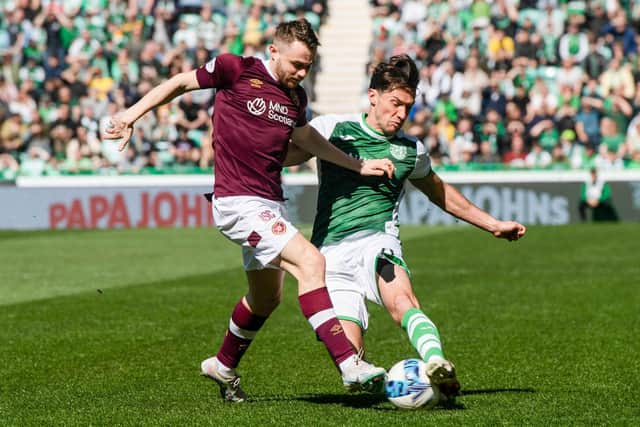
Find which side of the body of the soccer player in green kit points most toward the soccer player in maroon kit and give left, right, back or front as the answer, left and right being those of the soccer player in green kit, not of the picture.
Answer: right

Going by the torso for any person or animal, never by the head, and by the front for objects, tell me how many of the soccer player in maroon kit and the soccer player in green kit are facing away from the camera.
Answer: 0

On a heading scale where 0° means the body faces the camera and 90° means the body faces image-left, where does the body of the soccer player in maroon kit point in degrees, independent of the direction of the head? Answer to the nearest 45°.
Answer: approximately 315°
